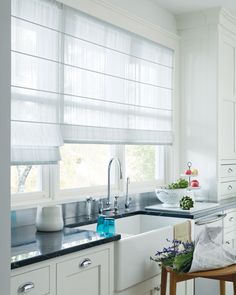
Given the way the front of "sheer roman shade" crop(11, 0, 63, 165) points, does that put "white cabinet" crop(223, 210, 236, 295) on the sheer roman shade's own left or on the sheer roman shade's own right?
on the sheer roman shade's own left

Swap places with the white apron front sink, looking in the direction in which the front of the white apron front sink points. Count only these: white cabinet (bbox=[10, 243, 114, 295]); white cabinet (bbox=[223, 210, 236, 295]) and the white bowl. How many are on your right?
1

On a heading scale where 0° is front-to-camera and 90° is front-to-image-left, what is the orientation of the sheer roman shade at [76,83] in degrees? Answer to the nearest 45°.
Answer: approximately 315°

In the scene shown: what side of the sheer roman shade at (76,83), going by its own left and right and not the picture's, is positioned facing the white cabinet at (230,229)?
left

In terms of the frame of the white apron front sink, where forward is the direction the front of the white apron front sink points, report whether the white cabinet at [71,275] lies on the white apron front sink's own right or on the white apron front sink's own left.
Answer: on the white apron front sink's own right

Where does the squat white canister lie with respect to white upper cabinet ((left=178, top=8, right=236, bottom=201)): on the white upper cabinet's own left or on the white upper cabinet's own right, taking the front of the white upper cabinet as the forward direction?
on the white upper cabinet's own right

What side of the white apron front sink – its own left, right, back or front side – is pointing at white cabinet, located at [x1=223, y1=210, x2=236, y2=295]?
left
